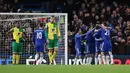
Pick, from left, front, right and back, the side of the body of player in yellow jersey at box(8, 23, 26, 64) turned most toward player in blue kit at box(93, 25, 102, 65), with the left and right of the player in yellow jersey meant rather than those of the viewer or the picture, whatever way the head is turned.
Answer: left

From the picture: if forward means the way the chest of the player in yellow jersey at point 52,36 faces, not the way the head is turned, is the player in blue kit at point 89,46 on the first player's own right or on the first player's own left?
on the first player's own left

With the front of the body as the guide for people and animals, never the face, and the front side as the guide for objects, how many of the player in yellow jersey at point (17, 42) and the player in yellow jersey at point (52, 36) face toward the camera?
2

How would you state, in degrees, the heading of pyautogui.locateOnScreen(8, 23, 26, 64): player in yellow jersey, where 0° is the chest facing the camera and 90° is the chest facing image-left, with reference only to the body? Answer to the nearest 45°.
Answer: approximately 0°

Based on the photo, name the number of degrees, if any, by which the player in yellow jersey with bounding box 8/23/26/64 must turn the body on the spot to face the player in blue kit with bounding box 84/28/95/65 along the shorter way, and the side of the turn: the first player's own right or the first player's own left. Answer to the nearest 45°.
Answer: approximately 90° to the first player's own left

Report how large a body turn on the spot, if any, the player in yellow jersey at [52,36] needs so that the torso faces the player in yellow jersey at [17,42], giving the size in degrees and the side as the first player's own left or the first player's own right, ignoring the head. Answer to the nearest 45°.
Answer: approximately 90° to the first player's own right

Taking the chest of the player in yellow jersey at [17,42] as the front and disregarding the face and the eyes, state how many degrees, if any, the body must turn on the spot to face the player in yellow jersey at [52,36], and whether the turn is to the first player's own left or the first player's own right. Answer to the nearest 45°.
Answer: approximately 90° to the first player's own left
